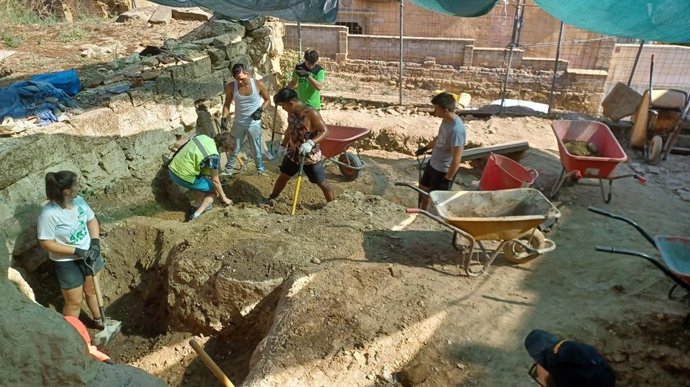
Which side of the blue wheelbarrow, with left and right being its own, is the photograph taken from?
right

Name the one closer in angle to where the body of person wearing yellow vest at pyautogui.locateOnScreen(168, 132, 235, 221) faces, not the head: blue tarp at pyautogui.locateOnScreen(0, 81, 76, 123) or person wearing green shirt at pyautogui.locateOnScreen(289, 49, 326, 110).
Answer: the person wearing green shirt

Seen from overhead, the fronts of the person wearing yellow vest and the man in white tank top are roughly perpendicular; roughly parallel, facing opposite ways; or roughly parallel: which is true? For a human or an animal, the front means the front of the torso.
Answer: roughly perpendicular

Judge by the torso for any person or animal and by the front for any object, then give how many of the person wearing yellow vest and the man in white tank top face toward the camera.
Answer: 1

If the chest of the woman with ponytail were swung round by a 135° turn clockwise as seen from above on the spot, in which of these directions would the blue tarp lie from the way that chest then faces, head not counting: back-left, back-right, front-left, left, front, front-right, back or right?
right

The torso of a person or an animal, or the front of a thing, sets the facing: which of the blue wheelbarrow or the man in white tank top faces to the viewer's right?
the blue wheelbarrow

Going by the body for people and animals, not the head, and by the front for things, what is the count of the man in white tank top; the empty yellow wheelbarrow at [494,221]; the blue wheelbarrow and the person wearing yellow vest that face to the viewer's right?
3

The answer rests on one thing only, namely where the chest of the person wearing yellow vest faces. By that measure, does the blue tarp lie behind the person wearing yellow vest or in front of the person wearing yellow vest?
behind

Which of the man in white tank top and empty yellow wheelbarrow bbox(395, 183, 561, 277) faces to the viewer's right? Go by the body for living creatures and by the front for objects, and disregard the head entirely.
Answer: the empty yellow wheelbarrow

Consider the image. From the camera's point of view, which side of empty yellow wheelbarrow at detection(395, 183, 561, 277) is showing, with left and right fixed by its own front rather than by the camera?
right

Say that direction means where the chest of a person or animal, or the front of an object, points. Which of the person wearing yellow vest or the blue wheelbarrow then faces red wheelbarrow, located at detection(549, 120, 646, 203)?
the person wearing yellow vest

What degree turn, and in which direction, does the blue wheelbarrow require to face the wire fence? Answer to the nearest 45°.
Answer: approximately 135° to its left
